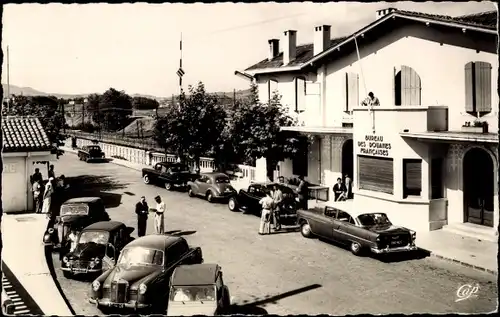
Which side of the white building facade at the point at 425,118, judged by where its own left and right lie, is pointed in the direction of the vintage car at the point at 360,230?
front

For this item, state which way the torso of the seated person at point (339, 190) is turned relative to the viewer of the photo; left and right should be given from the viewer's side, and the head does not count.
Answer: facing the viewer and to the left of the viewer

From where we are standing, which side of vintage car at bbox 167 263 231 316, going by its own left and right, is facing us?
front

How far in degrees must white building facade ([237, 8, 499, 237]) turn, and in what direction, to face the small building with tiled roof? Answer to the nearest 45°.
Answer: approximately 45° to its right

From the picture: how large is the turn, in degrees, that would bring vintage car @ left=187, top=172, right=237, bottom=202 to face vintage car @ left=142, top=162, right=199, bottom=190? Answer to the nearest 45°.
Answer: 0° — it already faces it

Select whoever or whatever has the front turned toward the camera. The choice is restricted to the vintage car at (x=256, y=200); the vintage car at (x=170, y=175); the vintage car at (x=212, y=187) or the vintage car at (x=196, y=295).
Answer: the vintage car at (x=196, y=295)

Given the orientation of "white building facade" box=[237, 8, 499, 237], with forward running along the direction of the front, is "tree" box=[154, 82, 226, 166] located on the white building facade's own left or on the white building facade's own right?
on the white building facade's own right

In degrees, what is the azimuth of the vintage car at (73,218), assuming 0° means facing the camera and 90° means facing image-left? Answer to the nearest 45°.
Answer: approximately 45°

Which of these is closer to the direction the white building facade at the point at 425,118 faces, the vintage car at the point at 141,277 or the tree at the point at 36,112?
the vintage car

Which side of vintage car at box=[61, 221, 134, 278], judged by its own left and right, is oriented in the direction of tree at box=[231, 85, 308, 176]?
back

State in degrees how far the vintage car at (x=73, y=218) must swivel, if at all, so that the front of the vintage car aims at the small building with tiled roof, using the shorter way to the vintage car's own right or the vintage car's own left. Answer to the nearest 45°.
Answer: approximately 135° to the vintage car's own right
